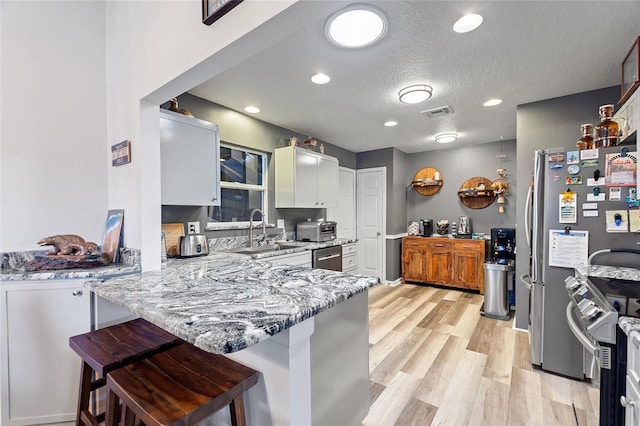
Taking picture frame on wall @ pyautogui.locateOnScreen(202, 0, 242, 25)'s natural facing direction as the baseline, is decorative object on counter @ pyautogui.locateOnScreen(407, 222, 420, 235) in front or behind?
behind

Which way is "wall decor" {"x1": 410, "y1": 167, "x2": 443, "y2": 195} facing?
toward the camera

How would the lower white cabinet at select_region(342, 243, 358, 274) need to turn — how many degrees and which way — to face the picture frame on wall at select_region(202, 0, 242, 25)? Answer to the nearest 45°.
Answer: approximately 45° to its right

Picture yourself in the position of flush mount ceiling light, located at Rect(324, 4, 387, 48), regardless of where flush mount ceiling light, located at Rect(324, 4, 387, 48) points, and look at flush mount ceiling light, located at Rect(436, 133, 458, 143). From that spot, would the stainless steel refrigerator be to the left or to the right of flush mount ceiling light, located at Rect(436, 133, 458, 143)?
right

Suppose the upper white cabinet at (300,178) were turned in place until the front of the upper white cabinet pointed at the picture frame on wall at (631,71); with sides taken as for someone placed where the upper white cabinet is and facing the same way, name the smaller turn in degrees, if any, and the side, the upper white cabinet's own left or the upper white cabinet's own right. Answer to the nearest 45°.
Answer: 0° — it already faces it

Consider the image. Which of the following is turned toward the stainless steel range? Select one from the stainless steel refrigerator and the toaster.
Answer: the toaster

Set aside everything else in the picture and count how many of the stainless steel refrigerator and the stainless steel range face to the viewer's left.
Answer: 2

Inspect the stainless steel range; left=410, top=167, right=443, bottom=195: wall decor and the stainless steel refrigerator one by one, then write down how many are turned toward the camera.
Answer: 1

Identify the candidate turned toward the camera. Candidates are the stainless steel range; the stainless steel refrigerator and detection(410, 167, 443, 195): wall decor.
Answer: the wall decor

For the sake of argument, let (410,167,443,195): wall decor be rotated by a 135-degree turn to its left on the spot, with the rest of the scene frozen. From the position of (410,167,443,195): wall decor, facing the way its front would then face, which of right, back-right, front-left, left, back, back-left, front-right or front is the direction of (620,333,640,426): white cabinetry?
back-right

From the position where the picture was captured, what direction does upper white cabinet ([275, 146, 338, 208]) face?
facing the viewer and to the right of the viewer

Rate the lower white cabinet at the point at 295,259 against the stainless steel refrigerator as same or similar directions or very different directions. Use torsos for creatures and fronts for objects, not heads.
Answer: very different directions

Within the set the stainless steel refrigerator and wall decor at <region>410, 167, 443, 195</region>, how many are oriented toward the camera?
1
